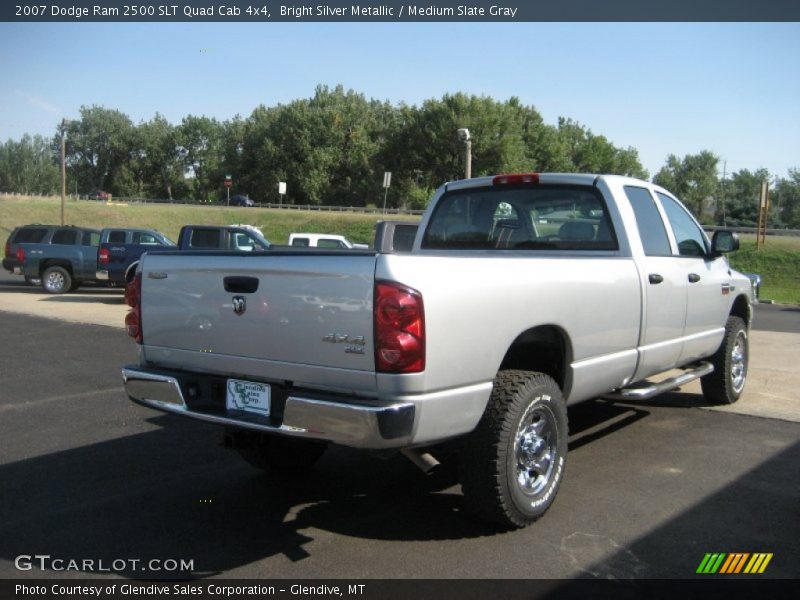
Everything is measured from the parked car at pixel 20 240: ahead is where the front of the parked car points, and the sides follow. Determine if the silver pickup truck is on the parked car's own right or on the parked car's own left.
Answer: on the parked car's own right

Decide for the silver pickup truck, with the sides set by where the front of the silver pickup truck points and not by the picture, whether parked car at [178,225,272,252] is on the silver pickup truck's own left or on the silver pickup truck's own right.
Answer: on the silver pickup truck's own left

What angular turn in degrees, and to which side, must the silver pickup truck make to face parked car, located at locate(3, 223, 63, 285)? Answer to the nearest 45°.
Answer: approximately 90° to its left

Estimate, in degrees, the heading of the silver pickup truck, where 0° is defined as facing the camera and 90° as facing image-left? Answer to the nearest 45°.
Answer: approximately 225°

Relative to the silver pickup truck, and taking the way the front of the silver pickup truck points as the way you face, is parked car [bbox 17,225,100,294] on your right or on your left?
on your left
